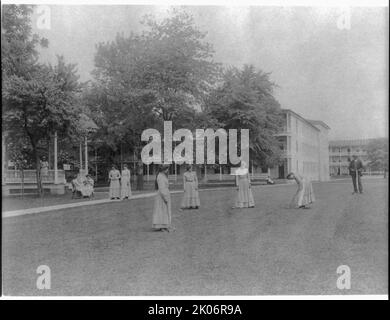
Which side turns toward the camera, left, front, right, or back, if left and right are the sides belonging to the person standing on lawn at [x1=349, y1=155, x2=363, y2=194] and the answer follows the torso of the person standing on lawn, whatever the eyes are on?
front

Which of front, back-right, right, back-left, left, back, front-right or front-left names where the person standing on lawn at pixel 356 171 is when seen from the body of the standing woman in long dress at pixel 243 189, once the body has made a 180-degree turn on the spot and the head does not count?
front-right

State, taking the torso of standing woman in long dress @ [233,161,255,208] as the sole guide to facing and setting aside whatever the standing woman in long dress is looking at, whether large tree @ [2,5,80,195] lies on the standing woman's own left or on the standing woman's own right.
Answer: on the standing woman's own right

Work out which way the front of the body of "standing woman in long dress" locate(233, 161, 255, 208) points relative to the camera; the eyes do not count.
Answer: toward the camera

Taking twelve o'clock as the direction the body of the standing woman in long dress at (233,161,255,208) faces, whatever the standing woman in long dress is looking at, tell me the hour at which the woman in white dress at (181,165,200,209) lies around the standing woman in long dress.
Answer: The woman in white dress is roughly at 3 o'clock from the standing woman in long dress.

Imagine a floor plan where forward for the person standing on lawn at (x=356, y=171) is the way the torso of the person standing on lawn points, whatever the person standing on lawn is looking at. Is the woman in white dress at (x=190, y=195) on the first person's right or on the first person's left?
on the first person's right

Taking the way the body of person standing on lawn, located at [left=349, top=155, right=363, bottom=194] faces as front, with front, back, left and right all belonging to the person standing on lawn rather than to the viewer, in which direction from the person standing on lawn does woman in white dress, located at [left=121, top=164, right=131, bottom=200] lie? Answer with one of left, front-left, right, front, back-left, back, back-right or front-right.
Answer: right

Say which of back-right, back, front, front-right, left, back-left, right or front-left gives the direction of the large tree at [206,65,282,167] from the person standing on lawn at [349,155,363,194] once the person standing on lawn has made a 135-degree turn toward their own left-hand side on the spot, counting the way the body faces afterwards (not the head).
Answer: left

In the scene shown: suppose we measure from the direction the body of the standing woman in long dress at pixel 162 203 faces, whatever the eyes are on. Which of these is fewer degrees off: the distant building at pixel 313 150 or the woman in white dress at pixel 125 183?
the distant building

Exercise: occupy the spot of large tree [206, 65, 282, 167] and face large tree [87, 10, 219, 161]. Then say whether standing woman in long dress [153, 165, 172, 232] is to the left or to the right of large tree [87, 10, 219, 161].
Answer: left

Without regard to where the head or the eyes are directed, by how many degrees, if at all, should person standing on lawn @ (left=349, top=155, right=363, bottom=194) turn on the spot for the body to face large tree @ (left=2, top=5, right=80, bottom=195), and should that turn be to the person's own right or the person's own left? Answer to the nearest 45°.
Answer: approximately 90° to the person's own right

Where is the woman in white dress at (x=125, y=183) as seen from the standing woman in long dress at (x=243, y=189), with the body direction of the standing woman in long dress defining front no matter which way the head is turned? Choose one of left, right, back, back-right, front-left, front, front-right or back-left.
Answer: back-right
